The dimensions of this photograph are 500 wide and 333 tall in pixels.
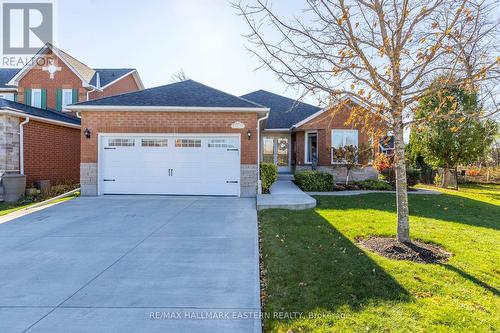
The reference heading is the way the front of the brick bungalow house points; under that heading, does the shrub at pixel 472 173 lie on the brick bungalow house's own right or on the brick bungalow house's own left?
on the brick bungalow house's own left

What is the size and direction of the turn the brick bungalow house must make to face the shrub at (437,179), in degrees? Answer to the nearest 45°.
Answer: approximately 135° to its left

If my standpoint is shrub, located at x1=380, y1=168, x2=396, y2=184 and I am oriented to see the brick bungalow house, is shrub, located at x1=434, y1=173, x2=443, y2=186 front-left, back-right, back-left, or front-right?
back-right

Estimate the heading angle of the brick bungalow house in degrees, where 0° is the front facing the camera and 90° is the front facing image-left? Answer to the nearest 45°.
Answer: approximately 0°
